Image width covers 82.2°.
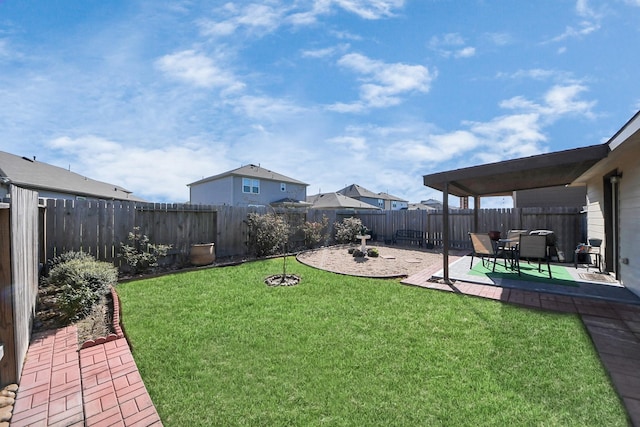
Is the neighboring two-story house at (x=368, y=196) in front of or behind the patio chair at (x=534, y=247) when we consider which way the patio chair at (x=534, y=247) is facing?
in front

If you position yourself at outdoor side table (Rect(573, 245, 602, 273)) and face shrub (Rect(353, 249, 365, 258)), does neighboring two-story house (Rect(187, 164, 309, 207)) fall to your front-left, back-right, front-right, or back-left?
front-right

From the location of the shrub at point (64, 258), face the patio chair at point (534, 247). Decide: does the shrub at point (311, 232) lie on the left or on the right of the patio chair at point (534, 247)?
left
